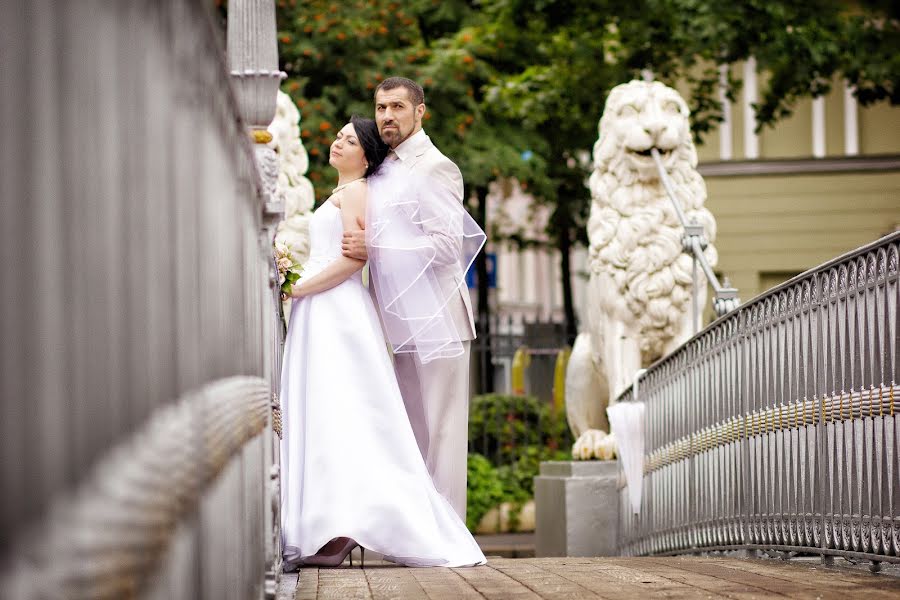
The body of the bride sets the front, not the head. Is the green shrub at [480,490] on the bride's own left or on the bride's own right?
on the bride's own right

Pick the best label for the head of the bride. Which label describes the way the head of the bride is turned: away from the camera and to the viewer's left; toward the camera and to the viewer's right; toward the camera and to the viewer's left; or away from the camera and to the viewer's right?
toward the camera and to the viewer's left

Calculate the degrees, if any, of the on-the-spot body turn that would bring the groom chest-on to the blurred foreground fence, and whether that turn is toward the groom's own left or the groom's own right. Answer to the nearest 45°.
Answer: approximately 45° to the groom's own left

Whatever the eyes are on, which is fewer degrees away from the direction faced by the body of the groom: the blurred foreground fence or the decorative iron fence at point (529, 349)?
the blurred foreground fence

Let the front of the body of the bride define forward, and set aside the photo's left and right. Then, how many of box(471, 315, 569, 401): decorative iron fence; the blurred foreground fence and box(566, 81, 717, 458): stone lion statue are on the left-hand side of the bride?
1

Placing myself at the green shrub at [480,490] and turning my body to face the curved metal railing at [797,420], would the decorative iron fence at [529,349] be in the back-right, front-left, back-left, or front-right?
back-left

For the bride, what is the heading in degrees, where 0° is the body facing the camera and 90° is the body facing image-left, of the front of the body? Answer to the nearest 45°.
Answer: approximately 90°

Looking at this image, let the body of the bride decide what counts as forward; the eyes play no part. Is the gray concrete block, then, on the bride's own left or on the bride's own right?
on the bride's own right

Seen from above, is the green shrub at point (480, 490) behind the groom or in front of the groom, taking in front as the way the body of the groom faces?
behind

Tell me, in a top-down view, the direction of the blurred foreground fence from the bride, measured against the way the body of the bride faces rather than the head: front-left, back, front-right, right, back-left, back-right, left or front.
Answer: left

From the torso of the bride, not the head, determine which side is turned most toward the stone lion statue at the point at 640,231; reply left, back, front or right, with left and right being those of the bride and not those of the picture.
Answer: right

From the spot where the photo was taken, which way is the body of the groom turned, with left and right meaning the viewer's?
facing the viewer and to the left of the viewer

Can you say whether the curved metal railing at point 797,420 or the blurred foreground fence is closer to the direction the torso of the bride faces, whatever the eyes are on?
the blurred foreground fence
